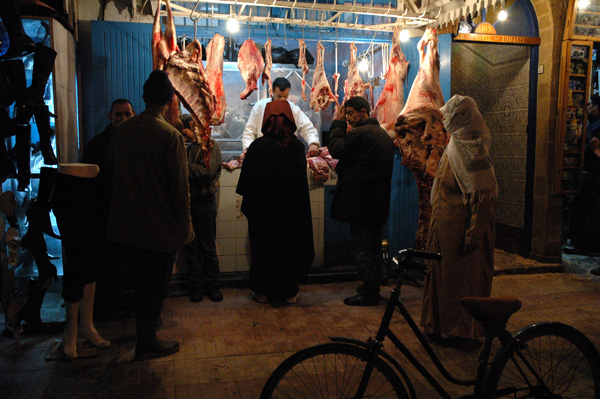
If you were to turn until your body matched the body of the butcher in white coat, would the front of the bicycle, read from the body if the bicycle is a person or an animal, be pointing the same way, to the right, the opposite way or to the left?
to the right

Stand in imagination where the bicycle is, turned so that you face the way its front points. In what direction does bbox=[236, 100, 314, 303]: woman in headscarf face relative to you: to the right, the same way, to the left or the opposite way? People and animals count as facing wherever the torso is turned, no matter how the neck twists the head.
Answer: to the right

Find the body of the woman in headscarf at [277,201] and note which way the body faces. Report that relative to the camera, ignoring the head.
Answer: away from the camera

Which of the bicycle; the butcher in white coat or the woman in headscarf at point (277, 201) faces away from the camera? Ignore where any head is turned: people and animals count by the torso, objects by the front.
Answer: the woman in headscarf

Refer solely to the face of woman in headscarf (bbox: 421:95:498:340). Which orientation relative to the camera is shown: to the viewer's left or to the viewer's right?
to the viewer's left

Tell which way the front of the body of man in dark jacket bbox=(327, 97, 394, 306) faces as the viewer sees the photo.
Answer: to the viewer's left

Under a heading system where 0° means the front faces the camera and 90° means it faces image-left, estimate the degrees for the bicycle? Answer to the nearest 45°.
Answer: approximately 90°

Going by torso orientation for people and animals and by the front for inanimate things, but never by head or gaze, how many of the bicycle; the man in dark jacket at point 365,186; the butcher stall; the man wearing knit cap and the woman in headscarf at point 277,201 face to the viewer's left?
2

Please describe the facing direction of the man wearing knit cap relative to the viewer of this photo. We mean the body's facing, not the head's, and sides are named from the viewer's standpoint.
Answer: facing away from the viewer and to the right of the viewer
